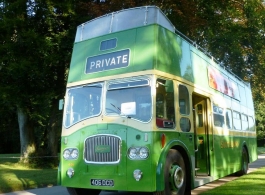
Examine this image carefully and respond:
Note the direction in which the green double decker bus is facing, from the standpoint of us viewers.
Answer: facing the viewer and to the left of the viewer

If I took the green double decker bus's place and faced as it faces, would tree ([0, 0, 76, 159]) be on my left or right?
on my right
